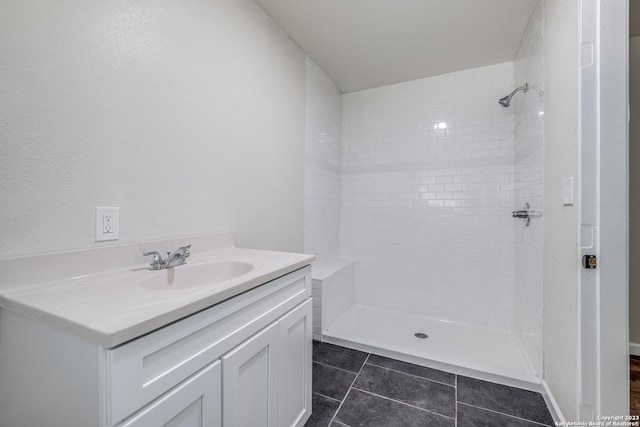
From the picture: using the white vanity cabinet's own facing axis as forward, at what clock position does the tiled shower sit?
The tiled shower is roughly at 10 o'clock from the white vanity cabinet.

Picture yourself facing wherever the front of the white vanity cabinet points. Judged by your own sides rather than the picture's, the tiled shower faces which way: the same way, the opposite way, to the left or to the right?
to the right

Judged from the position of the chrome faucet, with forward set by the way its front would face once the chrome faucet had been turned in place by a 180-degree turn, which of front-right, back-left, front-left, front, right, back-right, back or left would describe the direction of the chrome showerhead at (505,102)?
back-right

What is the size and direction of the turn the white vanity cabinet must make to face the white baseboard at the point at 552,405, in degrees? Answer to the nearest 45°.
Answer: approximately 45° to its left

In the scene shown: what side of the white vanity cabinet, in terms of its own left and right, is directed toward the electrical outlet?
back

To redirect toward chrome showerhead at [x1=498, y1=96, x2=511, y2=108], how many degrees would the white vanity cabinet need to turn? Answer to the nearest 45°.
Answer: approximately 45° to its left

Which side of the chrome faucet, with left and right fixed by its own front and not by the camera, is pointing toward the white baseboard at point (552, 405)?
front

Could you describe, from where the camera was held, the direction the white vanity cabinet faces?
facing the viewer and to the right of the viewer

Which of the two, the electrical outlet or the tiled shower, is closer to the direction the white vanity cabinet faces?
the tiled shower

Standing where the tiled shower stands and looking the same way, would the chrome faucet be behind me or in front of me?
in front

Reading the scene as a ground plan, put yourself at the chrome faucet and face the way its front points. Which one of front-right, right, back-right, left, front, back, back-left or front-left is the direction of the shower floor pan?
front-left

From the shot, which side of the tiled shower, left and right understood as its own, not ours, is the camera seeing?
front
